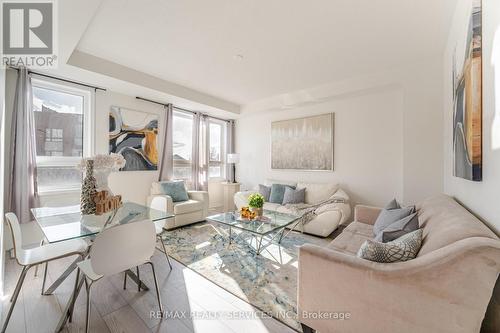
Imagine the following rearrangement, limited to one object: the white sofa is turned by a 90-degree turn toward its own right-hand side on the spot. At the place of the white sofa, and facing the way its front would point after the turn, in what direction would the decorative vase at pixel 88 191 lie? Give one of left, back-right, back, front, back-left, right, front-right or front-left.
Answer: left

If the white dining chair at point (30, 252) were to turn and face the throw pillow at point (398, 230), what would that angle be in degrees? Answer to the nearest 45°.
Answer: approximately 45° to its right

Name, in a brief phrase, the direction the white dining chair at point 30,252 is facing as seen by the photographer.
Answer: facing to the right of the viewer

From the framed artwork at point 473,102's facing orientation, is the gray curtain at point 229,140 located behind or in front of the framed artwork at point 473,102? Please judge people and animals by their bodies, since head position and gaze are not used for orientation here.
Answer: in front

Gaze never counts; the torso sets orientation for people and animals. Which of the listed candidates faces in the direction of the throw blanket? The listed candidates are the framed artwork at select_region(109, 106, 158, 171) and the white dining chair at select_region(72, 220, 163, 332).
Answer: the framed artwork

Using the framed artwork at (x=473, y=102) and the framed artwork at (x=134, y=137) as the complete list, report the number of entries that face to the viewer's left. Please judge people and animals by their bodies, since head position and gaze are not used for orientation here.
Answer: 1

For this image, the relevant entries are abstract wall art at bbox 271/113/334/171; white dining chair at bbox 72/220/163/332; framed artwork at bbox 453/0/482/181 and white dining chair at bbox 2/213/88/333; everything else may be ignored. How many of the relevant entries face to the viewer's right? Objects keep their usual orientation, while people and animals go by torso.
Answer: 1

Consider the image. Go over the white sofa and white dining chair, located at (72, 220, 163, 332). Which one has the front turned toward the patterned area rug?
the white sofa

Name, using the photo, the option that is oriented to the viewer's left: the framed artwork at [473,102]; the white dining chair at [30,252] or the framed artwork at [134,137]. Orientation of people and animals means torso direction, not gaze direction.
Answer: the framed artwork at [473,102]

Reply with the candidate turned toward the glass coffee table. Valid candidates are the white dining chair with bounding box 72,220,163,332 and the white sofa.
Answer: the white sofa

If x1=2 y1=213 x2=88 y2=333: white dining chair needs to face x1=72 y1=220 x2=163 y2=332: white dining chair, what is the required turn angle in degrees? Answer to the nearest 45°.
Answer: approximately 45° to its right

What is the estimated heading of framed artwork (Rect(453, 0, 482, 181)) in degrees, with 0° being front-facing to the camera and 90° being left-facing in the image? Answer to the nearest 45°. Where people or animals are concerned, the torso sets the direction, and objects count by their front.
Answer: approximately 90°

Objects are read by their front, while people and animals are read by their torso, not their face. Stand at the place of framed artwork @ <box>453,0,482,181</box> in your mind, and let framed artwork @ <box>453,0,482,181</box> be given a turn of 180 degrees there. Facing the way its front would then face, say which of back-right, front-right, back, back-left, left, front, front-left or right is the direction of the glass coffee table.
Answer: back

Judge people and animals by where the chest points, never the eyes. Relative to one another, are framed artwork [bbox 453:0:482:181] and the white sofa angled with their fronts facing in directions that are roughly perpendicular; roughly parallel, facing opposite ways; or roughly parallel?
roughly perpendicular

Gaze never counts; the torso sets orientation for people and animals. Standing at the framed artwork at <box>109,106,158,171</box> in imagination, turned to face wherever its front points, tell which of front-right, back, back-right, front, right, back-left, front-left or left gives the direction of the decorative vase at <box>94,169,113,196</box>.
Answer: front-right

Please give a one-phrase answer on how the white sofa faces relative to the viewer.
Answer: facing the viewer and to the left of the viewer

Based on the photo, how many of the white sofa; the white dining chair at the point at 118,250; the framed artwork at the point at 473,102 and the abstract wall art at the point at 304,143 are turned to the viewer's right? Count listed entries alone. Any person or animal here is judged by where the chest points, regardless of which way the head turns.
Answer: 0

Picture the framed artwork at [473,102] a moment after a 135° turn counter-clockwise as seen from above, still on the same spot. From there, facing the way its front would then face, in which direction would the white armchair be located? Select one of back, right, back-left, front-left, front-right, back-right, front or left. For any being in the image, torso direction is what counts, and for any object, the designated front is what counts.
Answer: back-right
